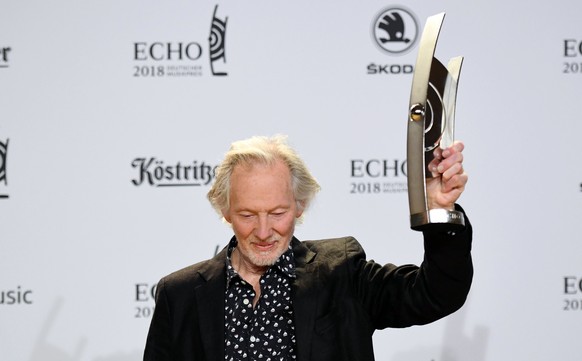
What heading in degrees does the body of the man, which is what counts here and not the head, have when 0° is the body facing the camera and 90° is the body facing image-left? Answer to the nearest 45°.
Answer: approximately 0°
